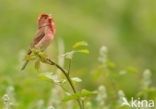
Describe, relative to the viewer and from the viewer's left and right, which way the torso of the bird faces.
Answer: facing to the right of the viewer
